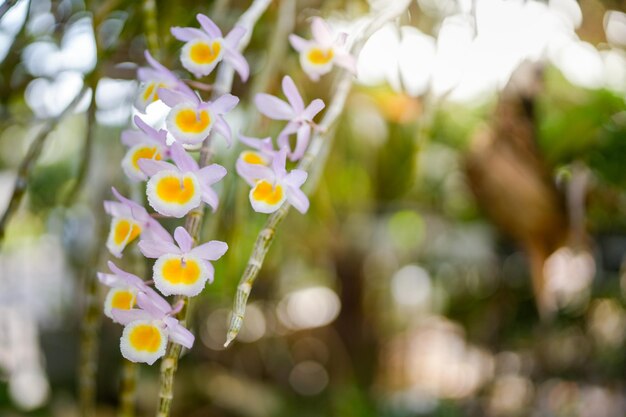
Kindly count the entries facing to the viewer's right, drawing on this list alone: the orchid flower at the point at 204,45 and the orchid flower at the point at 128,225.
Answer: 0

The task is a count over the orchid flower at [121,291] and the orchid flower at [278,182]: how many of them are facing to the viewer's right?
0

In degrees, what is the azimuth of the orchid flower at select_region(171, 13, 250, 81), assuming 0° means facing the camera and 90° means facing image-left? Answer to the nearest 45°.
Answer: approximately 45°

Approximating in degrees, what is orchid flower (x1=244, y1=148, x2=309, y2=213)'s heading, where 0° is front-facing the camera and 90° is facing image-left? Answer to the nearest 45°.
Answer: approximately 45°
